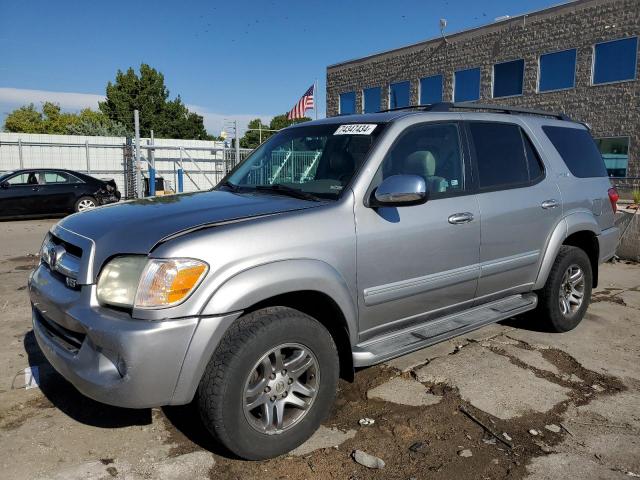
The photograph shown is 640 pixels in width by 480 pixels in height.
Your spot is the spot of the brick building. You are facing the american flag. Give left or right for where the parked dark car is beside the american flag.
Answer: left

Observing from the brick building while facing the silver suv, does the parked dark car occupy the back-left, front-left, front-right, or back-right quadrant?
front-right

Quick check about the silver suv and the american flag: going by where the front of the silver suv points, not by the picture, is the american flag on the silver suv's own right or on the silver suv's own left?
on the silver suv's own right

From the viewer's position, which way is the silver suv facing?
facing the viewer and to the left of the viewer

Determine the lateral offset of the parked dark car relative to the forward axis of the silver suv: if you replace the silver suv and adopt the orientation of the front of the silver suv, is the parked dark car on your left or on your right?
on your right
